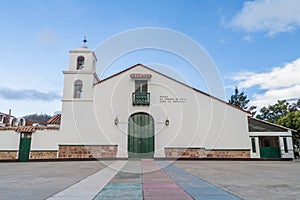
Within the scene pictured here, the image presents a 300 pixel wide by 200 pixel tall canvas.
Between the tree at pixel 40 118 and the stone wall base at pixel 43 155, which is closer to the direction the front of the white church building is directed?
the stone wall base

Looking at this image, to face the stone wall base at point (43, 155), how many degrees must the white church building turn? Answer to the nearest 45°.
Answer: approximately 90° to its right

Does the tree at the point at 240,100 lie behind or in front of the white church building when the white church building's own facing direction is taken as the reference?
behind

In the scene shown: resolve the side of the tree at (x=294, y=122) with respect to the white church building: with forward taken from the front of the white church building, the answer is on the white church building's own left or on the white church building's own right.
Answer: on the white church building's own left

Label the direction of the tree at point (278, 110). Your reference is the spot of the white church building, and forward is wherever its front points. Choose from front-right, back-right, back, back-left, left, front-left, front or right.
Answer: back-left

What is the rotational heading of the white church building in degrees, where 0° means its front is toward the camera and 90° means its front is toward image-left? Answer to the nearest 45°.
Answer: approximately 0°

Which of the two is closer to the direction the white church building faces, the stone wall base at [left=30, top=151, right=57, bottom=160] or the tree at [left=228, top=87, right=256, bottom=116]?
the stone wall base
